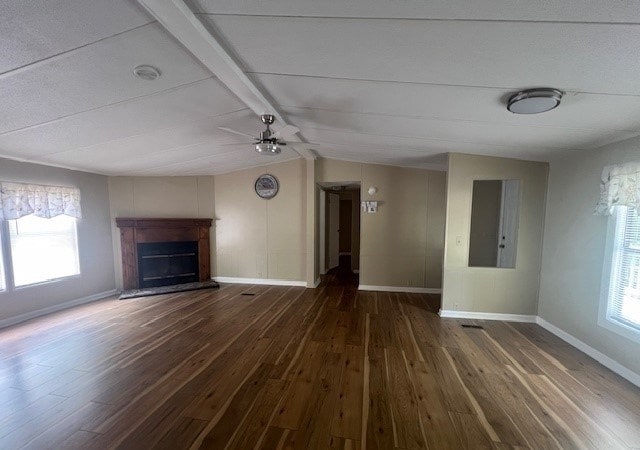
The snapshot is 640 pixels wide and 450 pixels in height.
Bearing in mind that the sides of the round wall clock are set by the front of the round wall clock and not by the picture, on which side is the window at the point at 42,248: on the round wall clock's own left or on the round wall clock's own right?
on the round wall clock's own right

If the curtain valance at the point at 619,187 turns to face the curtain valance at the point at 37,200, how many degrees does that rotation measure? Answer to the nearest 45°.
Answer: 0° — it already faces it

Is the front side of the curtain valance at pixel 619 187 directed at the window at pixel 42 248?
yes

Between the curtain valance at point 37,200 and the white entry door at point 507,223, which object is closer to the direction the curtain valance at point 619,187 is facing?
the curtain valance

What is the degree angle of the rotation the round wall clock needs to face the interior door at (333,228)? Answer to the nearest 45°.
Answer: approximately 135° to its left

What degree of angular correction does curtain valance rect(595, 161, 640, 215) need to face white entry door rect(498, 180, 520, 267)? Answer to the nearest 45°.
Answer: approximately 90° to its right

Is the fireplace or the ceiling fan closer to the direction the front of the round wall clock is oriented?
the ceiling fan

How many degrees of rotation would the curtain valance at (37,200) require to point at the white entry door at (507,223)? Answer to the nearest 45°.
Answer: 0° — it already faces it

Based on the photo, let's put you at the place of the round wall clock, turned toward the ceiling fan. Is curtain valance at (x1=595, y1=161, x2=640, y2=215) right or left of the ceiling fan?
left

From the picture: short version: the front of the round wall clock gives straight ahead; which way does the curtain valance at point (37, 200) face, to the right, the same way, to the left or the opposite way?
to the left
